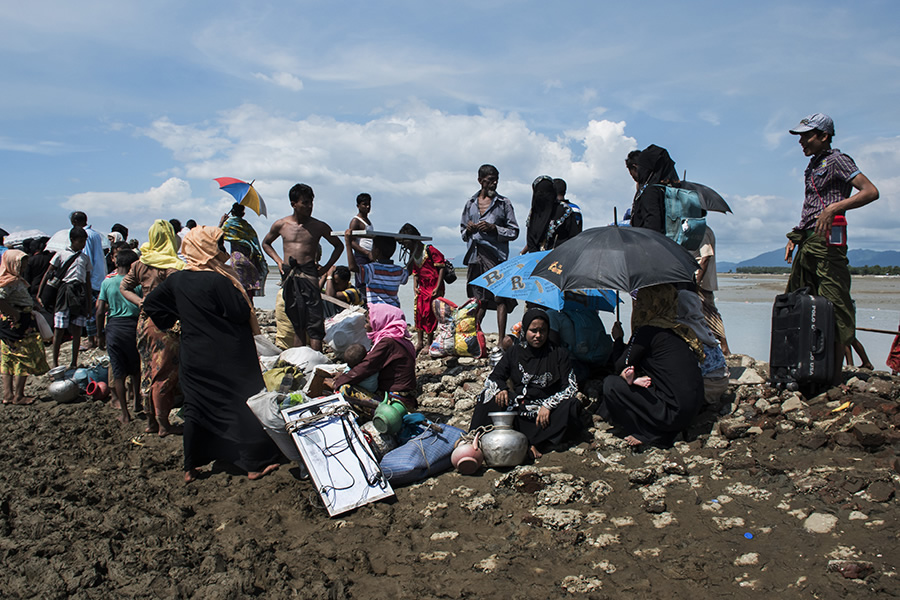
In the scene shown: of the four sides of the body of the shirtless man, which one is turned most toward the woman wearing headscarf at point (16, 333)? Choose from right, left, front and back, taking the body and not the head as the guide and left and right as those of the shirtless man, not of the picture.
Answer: right

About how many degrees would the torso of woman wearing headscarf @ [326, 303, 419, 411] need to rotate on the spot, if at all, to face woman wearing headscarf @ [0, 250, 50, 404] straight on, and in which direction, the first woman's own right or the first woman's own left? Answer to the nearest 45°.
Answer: approximately 45° to the first woman's own right

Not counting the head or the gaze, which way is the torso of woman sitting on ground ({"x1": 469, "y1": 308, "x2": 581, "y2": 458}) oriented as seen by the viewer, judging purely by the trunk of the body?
toward the camera

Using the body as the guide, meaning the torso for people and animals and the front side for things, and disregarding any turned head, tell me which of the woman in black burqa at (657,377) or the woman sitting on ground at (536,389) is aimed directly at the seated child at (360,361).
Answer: the woman in black burqa

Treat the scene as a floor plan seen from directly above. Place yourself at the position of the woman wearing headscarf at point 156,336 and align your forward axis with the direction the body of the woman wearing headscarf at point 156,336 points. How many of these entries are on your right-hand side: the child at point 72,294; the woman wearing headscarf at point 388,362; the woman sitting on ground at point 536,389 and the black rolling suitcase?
3

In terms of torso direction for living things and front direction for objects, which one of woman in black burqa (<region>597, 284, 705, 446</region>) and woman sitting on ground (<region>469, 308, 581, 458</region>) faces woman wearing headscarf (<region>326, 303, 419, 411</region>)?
the woman in black burqa

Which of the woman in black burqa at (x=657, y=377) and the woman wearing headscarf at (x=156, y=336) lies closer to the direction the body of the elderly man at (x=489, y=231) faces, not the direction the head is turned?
the woman in black burqa

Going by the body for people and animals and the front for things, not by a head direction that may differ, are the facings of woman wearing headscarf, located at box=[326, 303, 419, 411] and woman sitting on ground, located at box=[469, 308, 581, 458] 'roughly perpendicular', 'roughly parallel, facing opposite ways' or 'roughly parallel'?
roughly perpendicular

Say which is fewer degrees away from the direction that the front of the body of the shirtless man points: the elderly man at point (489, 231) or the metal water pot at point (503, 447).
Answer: the metal water pot

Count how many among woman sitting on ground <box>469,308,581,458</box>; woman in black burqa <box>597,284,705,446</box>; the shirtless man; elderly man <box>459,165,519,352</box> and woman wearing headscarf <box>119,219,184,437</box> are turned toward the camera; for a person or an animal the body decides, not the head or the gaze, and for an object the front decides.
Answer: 3

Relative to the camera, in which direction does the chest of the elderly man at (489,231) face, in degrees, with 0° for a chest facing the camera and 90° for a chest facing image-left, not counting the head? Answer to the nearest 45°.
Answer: approximately 0°

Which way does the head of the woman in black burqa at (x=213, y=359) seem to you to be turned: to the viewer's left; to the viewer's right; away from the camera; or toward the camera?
away from the camera

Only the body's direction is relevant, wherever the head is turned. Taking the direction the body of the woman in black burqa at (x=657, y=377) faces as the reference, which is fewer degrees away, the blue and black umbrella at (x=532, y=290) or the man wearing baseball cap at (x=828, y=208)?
the blue and black umbrella

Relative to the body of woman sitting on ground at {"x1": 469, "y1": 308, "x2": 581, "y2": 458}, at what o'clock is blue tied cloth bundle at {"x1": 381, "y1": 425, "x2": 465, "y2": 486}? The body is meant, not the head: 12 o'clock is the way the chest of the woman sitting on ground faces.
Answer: The blue tied cloth bundle is roughly at 2 o'clock from the woman sitting on ground.
